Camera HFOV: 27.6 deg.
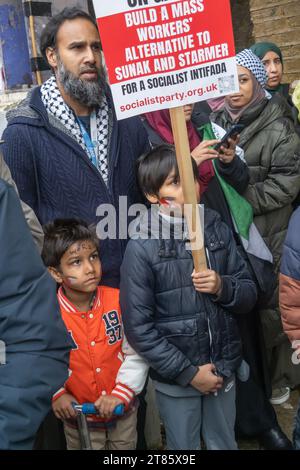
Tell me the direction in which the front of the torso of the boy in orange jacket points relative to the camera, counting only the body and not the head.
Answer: toward the camera

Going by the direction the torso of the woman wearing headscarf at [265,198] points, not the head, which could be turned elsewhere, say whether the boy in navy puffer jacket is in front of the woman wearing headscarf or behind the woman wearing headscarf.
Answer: in front

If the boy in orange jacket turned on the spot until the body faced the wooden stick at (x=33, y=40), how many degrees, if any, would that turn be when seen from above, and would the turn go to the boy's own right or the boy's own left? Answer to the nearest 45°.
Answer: approximately 180°

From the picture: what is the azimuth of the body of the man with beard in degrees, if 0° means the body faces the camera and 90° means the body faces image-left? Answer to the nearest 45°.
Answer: approximately 315°

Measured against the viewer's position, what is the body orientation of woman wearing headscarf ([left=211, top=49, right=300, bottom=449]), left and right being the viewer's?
facing the viewer and to the left of the viewer

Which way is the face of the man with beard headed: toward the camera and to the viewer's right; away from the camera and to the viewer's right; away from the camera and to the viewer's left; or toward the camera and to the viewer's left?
toward the camera and to the viewer's right

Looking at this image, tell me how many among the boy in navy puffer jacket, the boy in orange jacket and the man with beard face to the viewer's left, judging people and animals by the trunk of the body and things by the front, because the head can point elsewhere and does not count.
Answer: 0

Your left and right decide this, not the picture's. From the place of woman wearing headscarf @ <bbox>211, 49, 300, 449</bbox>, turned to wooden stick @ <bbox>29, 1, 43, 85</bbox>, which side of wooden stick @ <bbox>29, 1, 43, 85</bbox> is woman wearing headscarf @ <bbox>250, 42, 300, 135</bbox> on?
right

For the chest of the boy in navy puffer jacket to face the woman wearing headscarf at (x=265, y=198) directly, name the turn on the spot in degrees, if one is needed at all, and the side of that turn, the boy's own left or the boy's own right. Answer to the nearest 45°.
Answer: approximately 90° to the boy's own left

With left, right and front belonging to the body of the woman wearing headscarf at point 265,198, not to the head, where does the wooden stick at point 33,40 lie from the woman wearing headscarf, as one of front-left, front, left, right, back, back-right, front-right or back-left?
right
